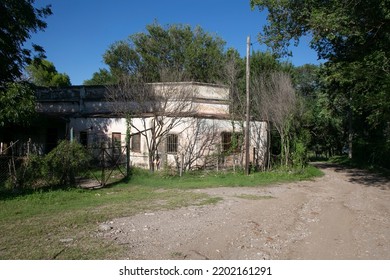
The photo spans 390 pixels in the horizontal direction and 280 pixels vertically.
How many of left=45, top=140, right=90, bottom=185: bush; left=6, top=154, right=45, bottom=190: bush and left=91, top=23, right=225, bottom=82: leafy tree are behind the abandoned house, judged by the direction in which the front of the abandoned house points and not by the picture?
1

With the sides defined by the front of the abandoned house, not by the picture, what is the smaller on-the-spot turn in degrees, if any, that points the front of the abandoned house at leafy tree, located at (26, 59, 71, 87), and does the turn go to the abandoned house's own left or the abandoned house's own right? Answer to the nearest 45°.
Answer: approximately 135° to the abandoned house's own right

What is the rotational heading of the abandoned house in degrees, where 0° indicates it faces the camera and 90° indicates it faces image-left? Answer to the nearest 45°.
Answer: approximately 0°

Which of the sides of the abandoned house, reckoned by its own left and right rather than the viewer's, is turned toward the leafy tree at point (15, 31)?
right

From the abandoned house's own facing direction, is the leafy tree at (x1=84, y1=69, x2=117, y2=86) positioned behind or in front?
behind

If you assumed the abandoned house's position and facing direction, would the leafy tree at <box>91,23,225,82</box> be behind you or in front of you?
behind

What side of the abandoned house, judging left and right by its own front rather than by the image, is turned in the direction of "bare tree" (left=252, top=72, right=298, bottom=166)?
left

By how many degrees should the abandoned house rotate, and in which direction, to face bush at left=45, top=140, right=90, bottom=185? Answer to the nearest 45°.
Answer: approximately 45° to its right
